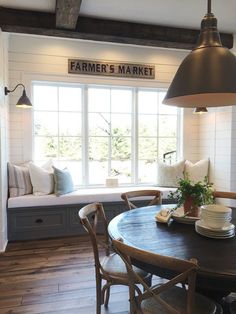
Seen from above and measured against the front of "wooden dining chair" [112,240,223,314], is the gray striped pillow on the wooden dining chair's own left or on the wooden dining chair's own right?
on the wooden dining chair's own left

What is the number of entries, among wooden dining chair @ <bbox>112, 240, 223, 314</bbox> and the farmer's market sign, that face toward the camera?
1

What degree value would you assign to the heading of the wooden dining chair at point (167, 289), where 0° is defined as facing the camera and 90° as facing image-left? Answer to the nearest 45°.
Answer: approximately 225°

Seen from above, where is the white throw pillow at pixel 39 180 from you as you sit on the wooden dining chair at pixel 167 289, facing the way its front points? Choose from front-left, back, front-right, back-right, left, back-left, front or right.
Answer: left

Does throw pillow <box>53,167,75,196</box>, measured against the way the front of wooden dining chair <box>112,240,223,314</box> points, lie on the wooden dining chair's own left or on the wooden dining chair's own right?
on the wooden dining chair's own left

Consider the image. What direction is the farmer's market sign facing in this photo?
toward the camera

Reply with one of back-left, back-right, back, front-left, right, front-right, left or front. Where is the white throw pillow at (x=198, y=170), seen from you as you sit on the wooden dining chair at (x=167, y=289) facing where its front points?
front-left

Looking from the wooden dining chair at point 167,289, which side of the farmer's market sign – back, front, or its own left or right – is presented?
front

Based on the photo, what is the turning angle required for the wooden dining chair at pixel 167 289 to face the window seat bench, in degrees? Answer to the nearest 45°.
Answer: approximately 90° to its left

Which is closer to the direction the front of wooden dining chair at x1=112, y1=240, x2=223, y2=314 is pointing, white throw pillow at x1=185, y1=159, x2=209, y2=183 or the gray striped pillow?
the white throw pillow

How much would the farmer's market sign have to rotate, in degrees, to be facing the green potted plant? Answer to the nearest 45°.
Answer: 0° — it already faces it

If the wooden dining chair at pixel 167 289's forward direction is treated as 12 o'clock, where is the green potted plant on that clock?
The green potted plant is roughly at 11 o'clock from the wooden dining chair.

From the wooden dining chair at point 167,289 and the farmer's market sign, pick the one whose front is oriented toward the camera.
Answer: the farmer's market sign
